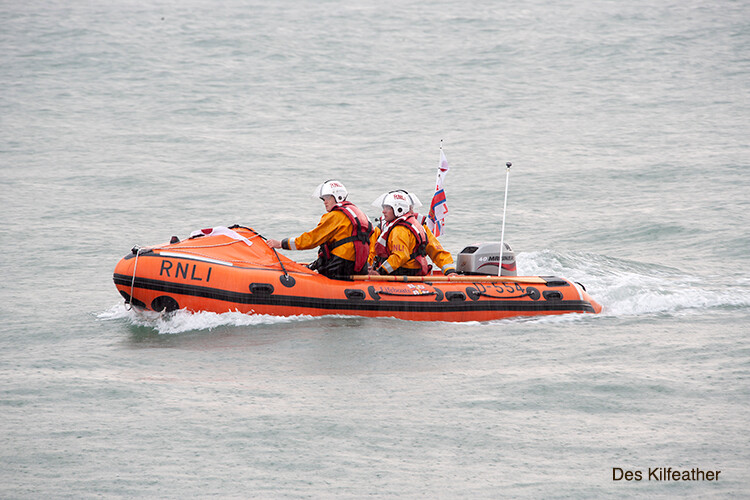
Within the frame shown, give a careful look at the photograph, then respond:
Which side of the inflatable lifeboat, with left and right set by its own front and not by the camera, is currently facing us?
left
